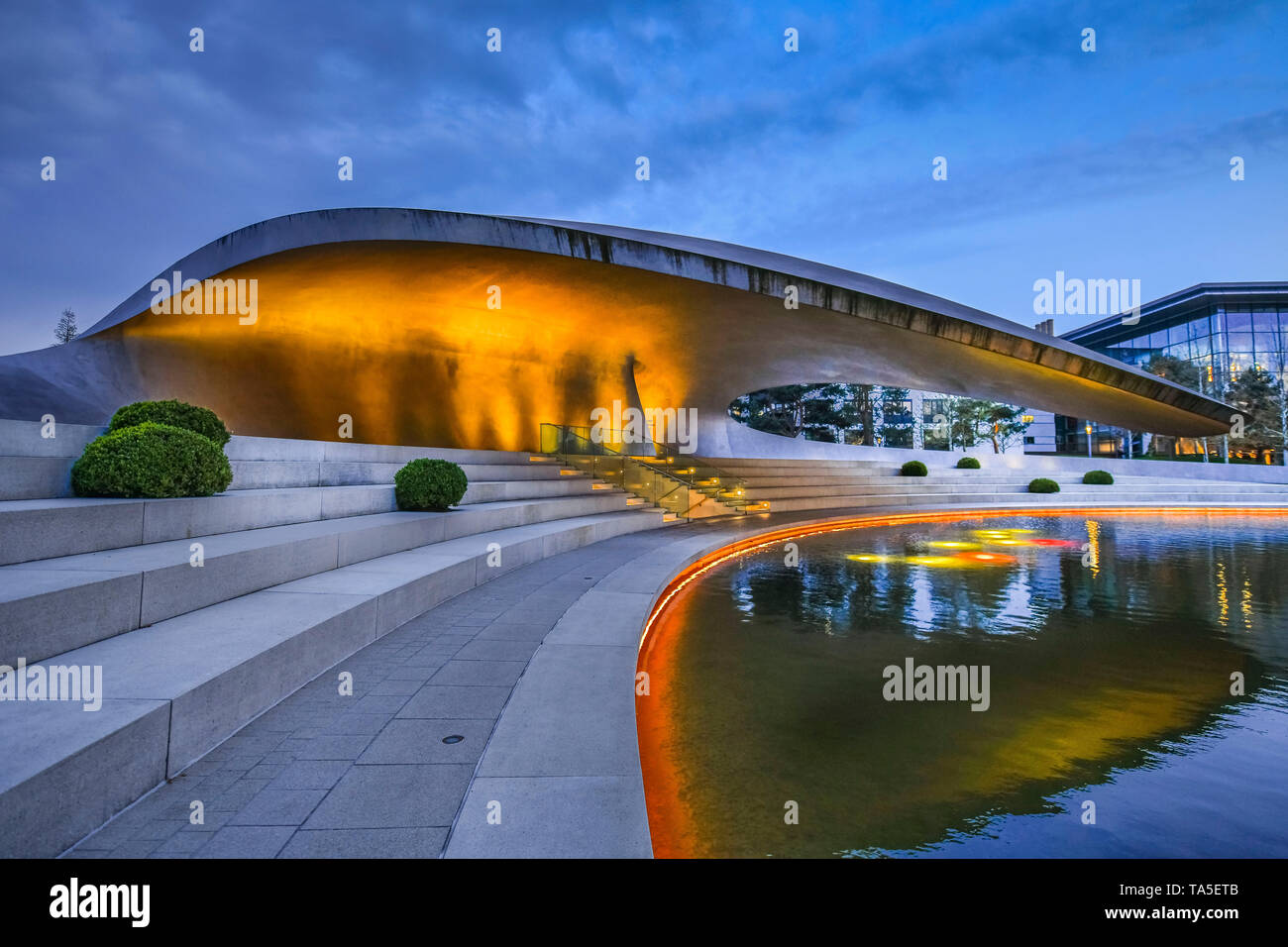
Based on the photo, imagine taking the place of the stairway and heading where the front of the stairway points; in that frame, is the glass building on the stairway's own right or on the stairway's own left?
on the stairway's own left
